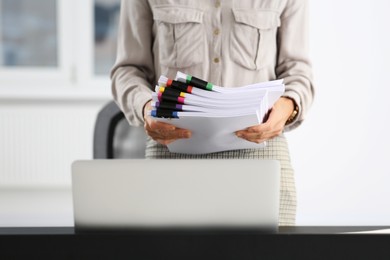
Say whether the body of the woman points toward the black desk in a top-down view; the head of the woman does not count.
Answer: yes

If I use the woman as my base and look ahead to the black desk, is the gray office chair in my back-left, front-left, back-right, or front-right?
back-right

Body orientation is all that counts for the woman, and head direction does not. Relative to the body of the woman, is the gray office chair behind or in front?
behind

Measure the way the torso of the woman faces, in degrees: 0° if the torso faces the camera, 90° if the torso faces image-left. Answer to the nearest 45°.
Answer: approximately 0°

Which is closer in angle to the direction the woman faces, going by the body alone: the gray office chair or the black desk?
the black desk
